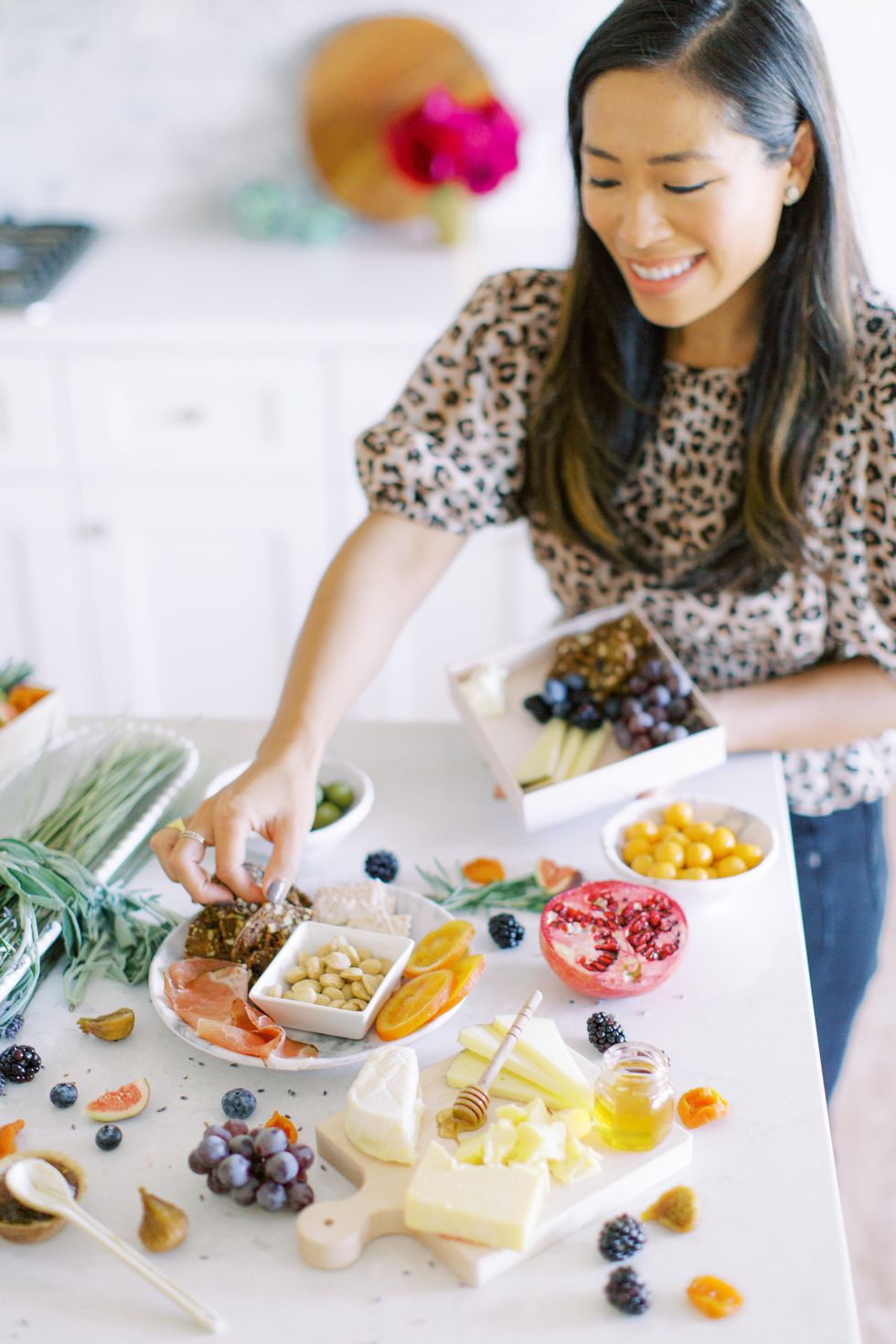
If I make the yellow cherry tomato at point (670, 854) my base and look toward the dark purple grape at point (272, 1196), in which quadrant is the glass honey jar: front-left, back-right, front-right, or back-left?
front-left

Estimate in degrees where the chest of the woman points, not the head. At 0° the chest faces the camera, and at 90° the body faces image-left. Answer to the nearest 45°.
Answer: approximately 45°

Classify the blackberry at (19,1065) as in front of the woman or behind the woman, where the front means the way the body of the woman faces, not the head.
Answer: in front

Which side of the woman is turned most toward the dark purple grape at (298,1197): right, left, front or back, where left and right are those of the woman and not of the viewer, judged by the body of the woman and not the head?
front

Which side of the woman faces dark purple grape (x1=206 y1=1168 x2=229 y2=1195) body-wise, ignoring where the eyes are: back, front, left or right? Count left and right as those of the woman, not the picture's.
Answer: front

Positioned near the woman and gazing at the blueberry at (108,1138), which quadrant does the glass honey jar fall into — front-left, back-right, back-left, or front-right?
front-left

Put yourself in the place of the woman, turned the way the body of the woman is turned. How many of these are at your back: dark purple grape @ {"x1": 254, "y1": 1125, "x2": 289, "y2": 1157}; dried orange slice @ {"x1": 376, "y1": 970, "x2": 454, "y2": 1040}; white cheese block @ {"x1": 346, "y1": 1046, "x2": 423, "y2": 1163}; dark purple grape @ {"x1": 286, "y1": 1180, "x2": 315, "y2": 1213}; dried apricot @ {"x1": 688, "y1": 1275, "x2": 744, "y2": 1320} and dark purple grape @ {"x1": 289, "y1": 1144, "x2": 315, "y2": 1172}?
0

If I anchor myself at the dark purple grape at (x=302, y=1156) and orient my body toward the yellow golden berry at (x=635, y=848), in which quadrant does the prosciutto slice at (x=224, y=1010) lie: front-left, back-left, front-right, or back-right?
front-left

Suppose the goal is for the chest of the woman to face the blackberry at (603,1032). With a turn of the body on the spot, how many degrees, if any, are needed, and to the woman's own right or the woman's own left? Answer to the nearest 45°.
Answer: approximately 45° to the woman's own left

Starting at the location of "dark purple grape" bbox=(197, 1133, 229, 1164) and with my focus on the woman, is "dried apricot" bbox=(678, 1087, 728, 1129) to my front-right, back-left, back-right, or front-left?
front-right

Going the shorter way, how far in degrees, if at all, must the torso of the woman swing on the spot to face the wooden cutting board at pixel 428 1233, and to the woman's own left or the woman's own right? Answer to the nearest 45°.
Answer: approximately 45° to the woman's own left

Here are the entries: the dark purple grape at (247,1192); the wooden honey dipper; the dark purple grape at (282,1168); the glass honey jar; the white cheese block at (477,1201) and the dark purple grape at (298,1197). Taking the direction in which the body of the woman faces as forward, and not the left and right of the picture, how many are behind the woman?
0

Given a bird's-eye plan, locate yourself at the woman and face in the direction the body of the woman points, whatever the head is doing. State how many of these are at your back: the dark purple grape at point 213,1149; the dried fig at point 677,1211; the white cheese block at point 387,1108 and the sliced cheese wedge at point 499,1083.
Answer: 0

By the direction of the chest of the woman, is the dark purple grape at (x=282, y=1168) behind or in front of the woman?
in front

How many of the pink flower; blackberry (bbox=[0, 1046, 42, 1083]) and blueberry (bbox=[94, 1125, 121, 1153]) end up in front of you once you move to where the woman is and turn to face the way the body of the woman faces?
2

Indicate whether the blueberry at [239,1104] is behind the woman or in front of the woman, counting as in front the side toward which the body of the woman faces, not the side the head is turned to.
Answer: in front

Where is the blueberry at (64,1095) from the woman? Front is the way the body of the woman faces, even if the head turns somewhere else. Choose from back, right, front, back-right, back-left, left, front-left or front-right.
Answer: front

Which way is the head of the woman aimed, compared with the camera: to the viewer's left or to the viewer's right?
to the viewer's left
